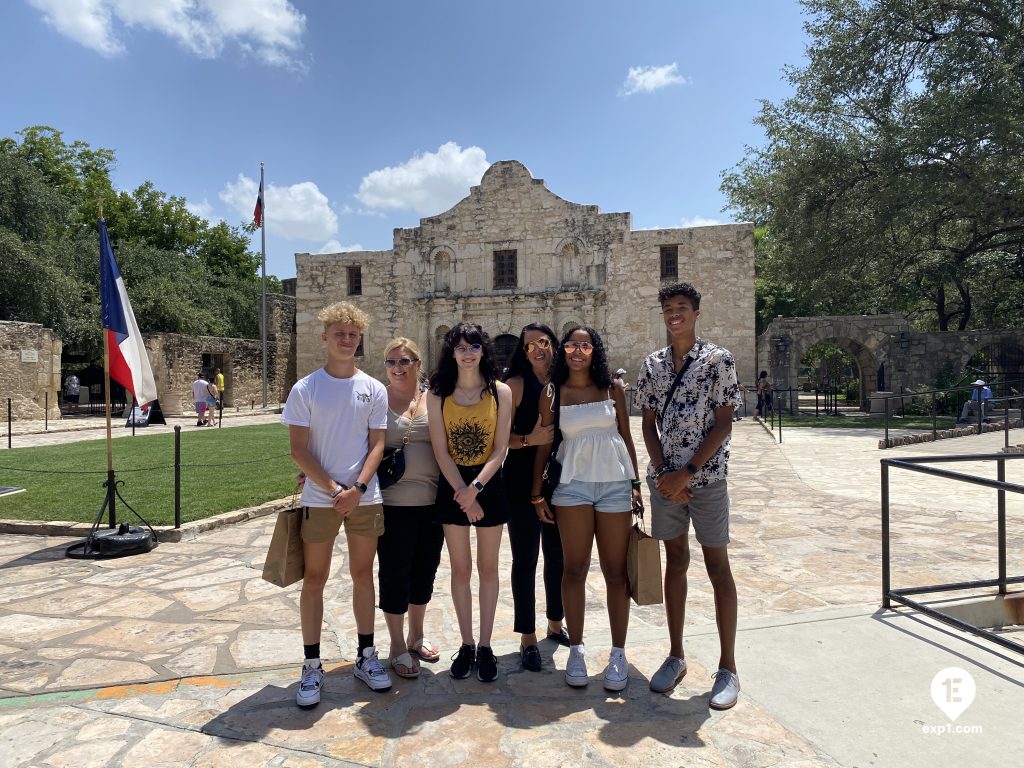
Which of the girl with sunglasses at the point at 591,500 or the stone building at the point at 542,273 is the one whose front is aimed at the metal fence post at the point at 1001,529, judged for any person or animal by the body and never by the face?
the stone building

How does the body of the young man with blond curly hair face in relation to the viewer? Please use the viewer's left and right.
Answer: facing the viewer

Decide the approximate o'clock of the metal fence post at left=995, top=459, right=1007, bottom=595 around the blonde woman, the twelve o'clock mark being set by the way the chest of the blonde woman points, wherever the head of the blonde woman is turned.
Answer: The metal fence post is roughly at 9 o'clock from the blonde woman.

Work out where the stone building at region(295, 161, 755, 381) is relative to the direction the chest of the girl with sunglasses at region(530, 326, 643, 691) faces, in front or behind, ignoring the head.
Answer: behind

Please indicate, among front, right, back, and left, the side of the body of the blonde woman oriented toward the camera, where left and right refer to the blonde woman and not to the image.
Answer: front

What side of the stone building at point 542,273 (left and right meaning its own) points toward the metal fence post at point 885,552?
front

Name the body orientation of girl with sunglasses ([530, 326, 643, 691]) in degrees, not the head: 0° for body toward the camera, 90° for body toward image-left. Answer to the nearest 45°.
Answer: approximately 0°

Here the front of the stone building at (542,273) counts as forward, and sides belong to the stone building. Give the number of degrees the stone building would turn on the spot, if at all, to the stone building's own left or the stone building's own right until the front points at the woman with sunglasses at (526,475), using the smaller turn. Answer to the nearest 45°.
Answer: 0° — it already faces them

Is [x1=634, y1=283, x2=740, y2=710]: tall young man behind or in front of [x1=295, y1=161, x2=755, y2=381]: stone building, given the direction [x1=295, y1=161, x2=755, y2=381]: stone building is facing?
in front

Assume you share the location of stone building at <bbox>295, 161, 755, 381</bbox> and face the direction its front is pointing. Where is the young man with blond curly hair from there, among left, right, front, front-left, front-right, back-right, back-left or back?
front

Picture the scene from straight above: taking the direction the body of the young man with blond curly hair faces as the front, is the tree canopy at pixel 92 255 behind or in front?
behind

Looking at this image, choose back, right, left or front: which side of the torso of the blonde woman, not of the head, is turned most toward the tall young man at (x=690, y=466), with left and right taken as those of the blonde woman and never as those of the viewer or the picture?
left

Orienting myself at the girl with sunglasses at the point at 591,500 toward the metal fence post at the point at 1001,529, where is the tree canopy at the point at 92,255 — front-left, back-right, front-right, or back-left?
back-left

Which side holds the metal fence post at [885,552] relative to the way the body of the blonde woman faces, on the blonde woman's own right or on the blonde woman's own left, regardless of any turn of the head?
on the blonde woman's own left

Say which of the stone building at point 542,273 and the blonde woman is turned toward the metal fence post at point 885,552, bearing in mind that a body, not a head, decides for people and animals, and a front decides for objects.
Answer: the stone building

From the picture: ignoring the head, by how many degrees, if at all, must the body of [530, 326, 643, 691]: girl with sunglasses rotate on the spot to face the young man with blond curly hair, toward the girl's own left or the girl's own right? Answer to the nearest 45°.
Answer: approximately 90° to the girl's own right
